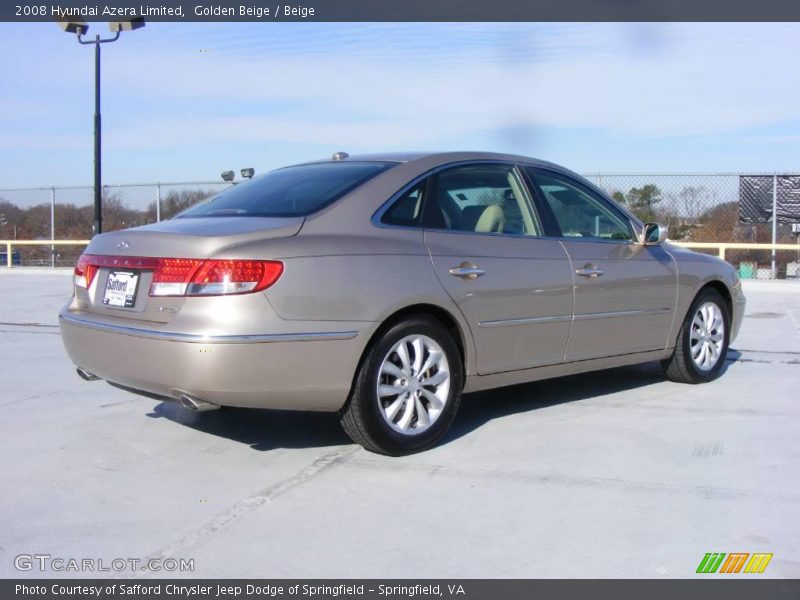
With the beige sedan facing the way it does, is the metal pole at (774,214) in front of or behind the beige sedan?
in front

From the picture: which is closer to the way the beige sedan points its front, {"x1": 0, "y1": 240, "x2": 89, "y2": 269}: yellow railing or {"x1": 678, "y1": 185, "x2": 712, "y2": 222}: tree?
the tree

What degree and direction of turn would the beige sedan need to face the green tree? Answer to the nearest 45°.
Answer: approximately 45° to its left

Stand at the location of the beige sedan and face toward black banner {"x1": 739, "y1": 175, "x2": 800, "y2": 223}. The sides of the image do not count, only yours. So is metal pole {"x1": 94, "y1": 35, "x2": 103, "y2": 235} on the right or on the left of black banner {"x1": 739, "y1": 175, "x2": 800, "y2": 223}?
left

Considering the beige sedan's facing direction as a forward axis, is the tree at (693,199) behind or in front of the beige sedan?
in front

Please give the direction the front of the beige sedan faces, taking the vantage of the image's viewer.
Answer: facing away from the viewer and to the right of the viewer

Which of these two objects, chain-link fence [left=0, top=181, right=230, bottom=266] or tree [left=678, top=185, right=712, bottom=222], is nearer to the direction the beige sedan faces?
the tree
